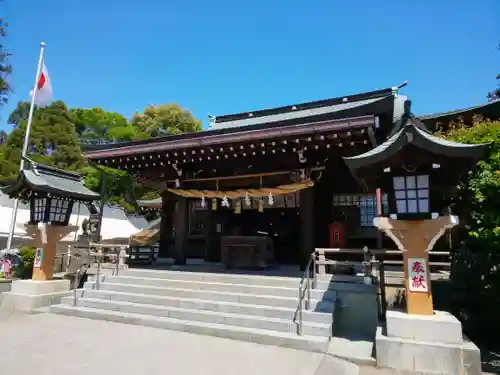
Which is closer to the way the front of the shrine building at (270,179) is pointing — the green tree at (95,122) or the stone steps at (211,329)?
the stone steps

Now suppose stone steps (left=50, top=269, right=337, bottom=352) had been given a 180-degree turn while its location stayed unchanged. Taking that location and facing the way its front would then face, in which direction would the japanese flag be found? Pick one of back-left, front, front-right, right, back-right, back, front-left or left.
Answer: left

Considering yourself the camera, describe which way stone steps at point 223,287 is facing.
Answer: facing the viewer and to the left of the viewer

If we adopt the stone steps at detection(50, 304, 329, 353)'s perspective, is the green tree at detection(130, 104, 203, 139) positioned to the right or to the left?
on its right

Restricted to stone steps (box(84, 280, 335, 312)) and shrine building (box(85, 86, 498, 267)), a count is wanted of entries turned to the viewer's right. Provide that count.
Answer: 0

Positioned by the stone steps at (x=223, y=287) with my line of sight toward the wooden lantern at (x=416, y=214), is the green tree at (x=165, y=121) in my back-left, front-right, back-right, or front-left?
back-left

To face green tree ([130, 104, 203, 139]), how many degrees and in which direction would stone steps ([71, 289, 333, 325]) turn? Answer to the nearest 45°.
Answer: approximately 135° to its right

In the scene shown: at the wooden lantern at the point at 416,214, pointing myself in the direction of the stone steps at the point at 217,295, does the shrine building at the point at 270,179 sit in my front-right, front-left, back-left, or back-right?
front-right

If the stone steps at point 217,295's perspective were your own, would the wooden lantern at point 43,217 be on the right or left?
on its right

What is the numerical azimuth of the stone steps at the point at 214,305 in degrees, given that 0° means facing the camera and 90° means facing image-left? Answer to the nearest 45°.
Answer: approximately 45°
